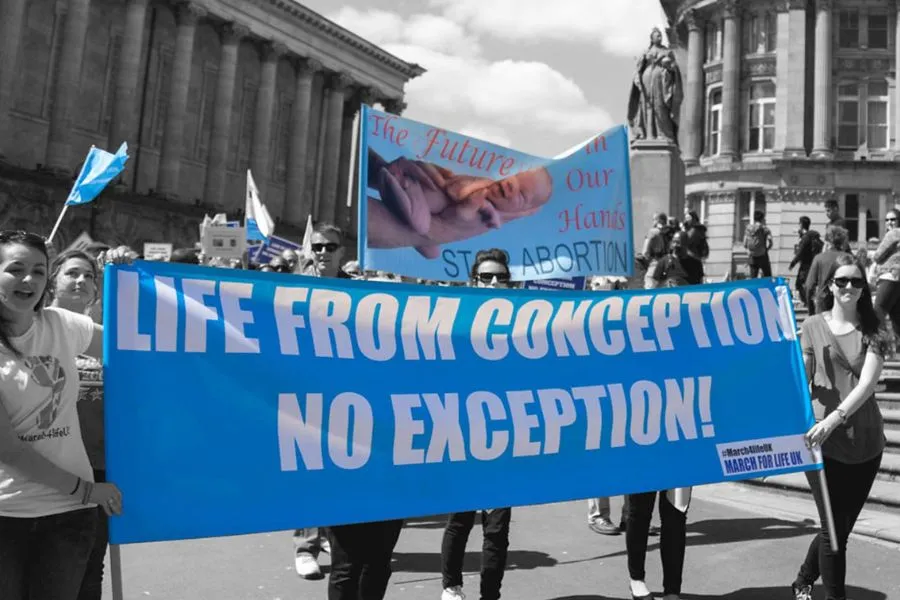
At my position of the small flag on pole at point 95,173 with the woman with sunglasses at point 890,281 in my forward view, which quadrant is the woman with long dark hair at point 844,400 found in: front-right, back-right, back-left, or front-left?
front-right

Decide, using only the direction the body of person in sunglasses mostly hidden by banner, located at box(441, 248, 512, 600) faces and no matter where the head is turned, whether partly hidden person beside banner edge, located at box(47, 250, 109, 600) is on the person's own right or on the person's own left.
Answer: on the person's own right

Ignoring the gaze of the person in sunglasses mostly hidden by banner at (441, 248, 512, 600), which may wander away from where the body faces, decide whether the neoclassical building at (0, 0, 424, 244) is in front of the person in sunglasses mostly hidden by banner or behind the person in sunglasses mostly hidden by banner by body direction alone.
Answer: behind

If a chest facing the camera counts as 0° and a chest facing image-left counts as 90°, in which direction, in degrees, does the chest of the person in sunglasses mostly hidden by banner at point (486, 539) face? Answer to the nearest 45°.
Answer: approximately 0°

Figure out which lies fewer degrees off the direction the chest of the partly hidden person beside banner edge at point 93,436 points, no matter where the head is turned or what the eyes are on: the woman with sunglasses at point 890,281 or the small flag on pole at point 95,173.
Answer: the woman with sunglasses

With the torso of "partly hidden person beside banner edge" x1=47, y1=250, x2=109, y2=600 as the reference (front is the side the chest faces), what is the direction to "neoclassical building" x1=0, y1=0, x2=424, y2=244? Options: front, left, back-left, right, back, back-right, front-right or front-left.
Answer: back-left

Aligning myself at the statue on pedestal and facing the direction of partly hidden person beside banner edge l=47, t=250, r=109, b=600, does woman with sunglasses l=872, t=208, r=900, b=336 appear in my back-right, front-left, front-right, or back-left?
front-left

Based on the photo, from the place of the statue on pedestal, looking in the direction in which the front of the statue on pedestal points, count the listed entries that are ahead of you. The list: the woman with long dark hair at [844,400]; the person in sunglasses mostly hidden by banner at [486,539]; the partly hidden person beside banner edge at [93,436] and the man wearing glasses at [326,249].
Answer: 4

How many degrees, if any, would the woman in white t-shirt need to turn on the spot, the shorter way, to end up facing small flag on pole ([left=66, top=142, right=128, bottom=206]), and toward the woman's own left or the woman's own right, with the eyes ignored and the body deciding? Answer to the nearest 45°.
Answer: approximately 135° to the woman's own left

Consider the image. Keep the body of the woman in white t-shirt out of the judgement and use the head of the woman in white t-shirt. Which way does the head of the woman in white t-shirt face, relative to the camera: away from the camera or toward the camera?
toward the camera

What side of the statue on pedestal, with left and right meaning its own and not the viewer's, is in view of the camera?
front

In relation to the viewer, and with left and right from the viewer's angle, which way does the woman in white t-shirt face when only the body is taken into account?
facing the viewer and to the right of the viewer

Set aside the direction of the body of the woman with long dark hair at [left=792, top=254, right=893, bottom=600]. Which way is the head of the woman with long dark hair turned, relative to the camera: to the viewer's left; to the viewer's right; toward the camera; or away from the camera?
toward the camera
